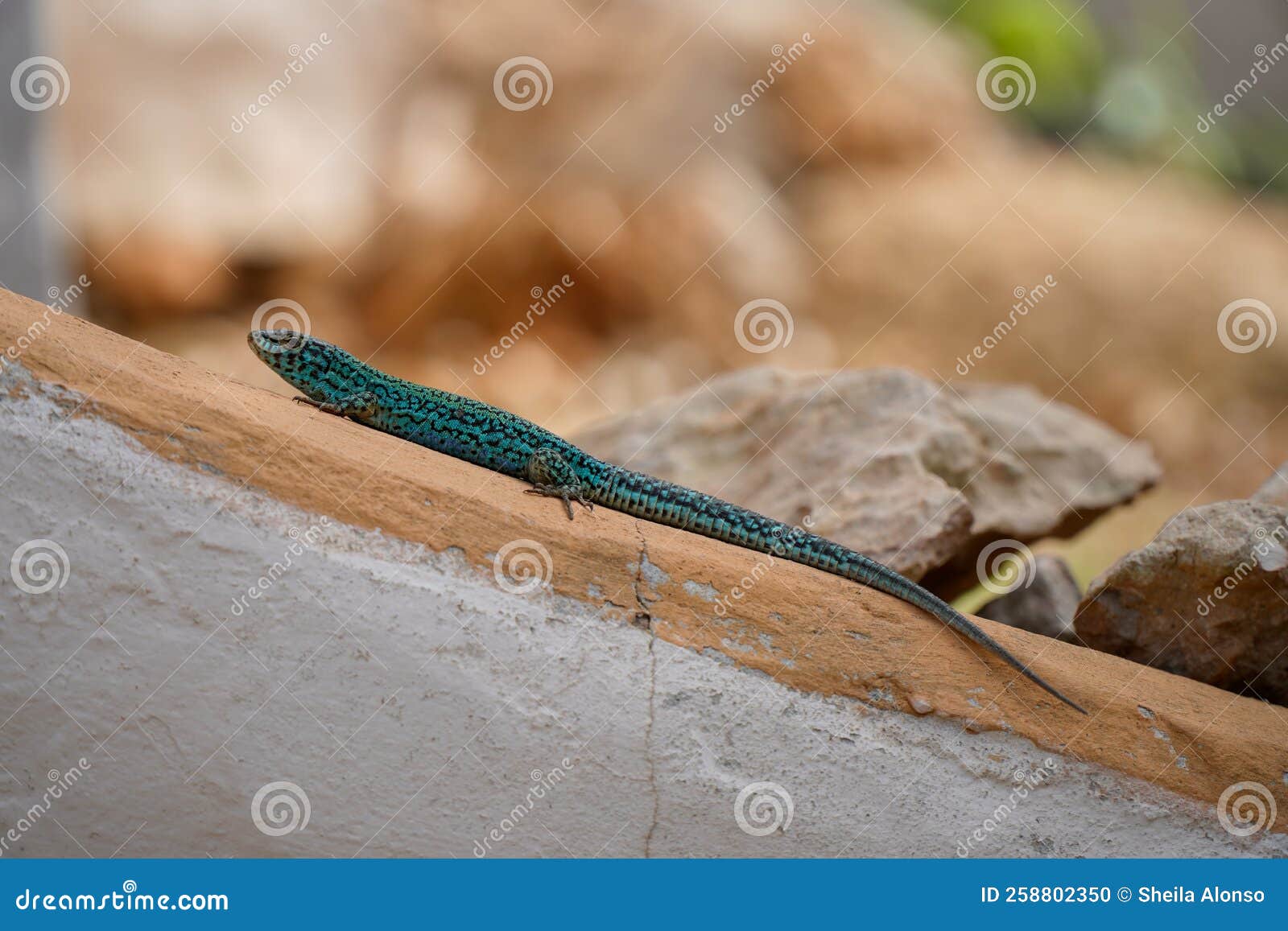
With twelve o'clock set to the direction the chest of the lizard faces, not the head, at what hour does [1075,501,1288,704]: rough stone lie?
The rough stone is roughly at 6 o'clock from the lizard.

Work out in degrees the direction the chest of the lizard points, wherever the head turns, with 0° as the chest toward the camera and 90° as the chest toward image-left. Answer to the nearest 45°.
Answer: approximately 90°

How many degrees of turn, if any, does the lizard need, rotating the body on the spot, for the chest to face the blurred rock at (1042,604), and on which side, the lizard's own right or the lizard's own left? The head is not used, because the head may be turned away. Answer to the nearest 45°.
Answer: approximately 135° to the lizard's own right
